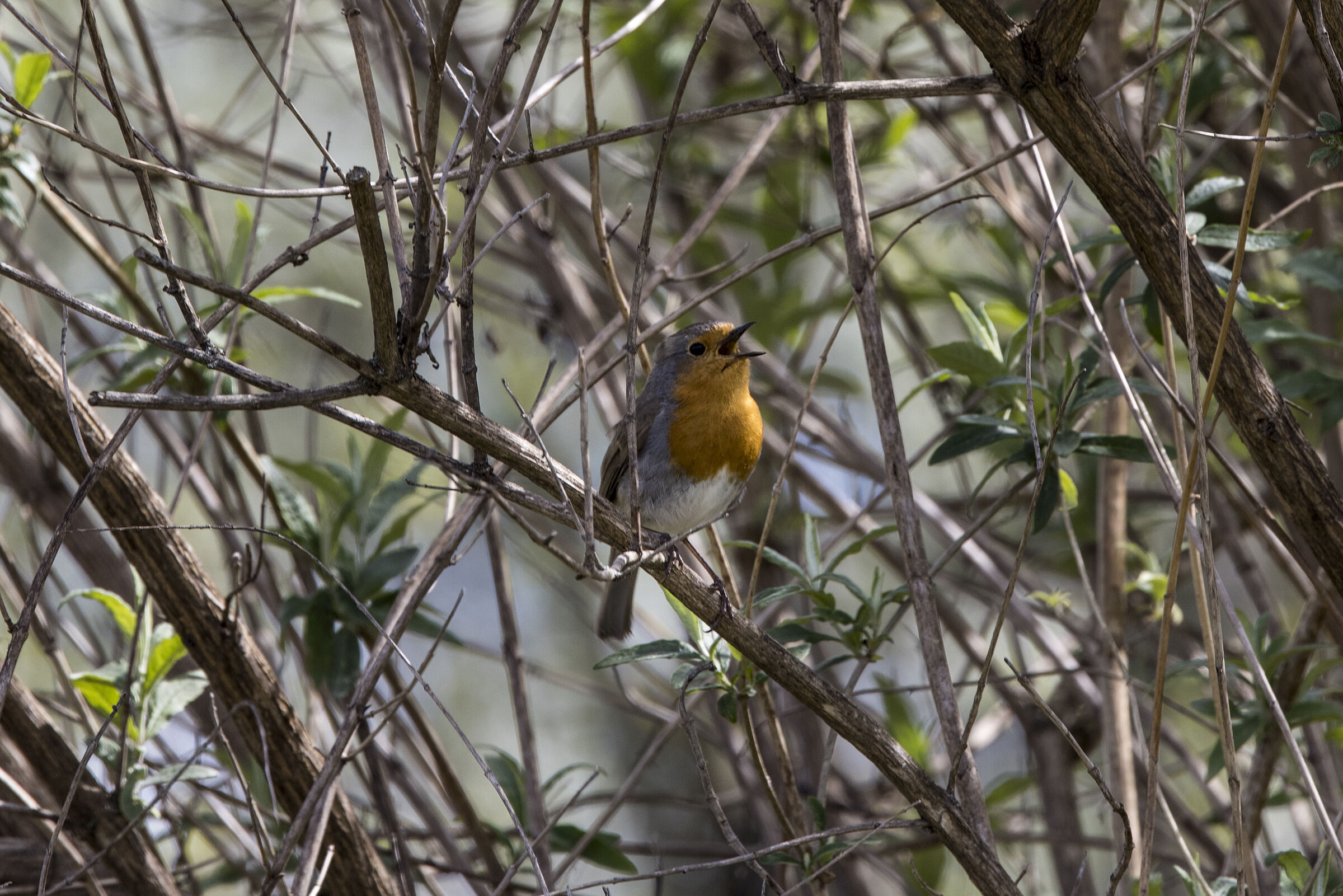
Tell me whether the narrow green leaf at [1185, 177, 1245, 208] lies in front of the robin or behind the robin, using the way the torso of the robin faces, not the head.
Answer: in front

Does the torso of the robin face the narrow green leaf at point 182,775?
no

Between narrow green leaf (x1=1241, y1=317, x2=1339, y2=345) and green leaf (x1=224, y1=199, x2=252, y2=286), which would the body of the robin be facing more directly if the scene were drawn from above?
the narrow green leaf

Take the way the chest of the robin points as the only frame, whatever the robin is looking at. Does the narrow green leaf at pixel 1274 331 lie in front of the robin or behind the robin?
in front

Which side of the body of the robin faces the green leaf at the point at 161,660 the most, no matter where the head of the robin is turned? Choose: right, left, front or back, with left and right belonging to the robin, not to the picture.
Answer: right

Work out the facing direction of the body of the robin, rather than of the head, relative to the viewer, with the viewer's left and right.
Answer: facing the viewer and to the right of the viewer

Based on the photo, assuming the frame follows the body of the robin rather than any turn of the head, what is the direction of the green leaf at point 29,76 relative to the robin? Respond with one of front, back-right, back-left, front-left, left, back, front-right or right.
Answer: right
